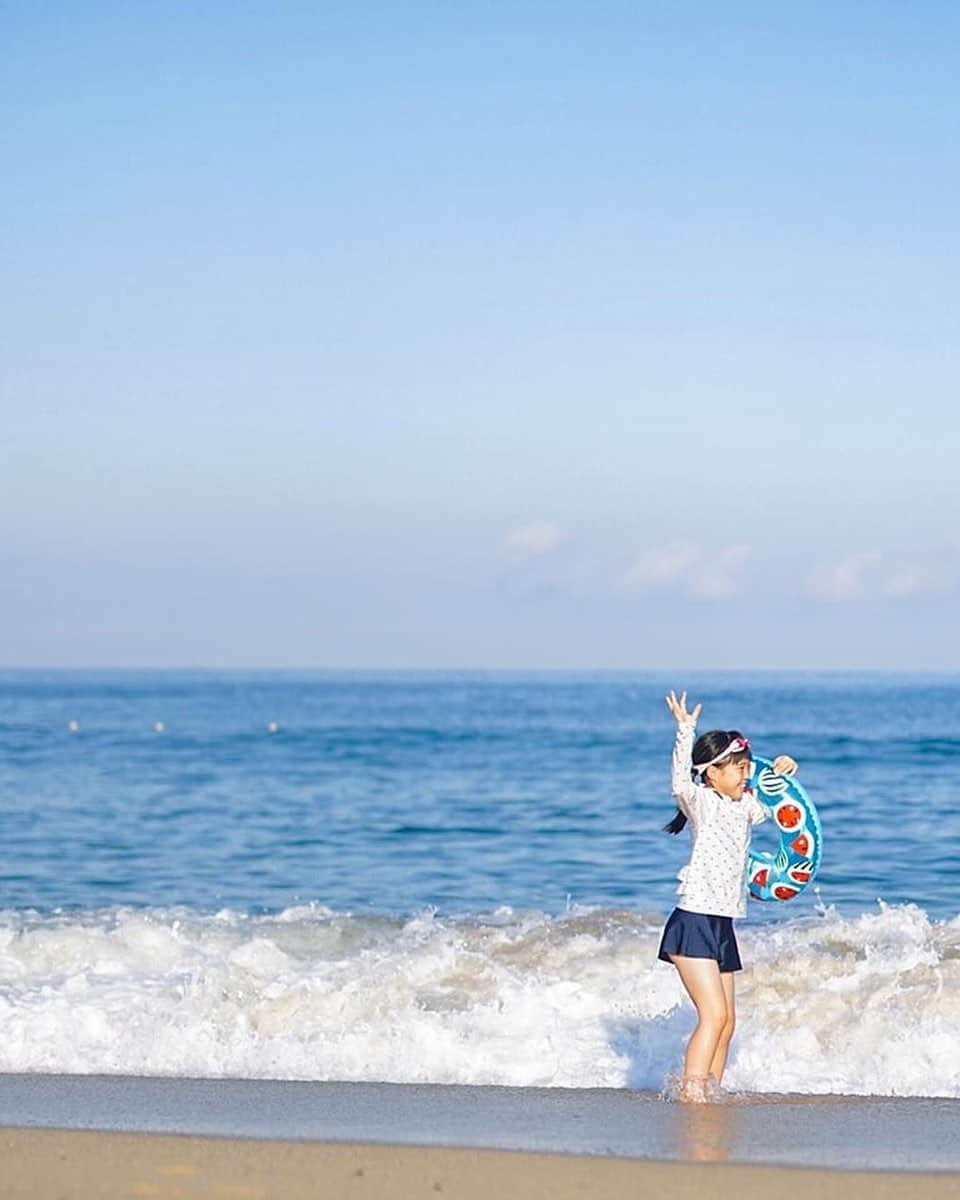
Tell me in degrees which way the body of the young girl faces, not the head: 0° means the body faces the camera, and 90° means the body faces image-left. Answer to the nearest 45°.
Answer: approximately 315°
